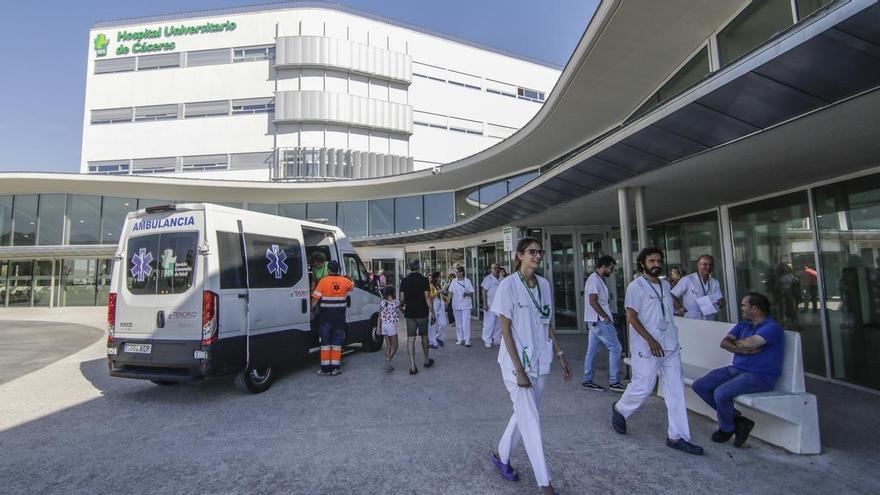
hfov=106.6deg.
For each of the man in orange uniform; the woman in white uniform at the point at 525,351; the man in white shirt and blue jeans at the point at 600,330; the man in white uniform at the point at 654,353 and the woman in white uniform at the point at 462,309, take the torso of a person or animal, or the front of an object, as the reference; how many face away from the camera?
1

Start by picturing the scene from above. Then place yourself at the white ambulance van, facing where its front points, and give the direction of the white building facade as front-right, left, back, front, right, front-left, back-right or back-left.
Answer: front-left

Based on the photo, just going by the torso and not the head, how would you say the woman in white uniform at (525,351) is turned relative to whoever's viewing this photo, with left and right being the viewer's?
facing the viewer and to the right of the viewer

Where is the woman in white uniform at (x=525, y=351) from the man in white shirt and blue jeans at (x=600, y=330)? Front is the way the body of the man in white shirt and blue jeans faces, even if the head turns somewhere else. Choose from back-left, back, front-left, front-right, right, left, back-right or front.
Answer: right

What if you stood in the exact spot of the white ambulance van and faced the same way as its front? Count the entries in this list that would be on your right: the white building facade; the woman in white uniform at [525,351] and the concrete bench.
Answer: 2

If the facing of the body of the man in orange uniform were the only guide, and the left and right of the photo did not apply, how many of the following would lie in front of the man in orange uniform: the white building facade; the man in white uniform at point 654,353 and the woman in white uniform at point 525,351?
1

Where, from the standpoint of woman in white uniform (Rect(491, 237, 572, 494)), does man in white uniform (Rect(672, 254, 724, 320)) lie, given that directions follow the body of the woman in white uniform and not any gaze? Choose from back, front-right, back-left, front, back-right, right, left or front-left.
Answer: left

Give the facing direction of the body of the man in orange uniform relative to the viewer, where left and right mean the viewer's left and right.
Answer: facing away from the viewer

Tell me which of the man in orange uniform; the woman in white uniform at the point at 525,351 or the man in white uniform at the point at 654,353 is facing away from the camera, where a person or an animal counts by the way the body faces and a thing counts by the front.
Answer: the man in orange uniform

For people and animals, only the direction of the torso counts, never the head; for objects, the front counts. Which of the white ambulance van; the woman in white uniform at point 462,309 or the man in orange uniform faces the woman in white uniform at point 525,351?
the woman in white uniform at point 462,309

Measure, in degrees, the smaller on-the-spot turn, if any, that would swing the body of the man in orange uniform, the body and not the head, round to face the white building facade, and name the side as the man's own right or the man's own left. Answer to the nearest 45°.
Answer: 0° — they already face it
